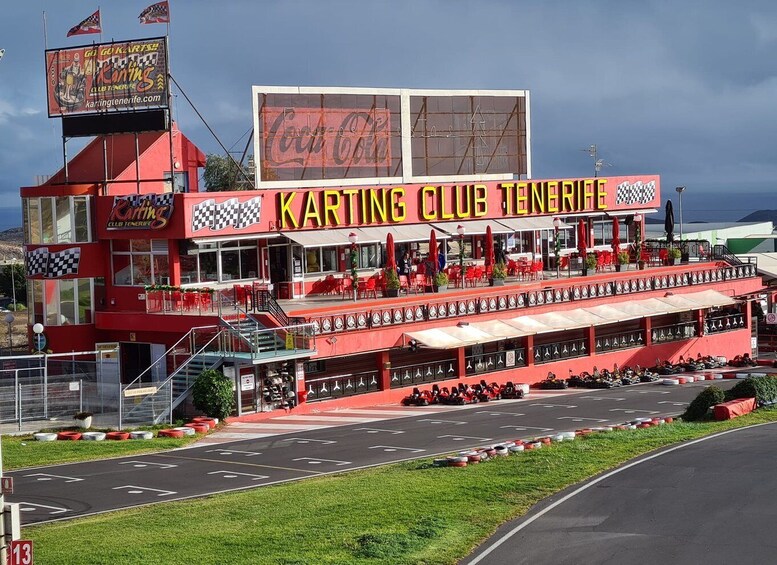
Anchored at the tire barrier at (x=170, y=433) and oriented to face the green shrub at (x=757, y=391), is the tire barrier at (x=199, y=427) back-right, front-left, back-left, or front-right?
front-left

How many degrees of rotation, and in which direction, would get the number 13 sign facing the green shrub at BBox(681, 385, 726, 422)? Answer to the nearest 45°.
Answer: approximately 135° to its left

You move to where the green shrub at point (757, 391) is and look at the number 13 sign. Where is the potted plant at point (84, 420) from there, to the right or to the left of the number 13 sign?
right

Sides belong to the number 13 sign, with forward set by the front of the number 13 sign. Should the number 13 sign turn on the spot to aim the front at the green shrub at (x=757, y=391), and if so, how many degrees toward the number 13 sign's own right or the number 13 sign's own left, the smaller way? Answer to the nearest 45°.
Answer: approximately 135° to the number 13 sign's own left

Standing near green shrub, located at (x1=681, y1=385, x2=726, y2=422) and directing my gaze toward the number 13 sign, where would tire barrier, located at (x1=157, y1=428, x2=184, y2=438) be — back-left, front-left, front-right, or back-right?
front-right

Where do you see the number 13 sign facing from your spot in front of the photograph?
facing the viewer

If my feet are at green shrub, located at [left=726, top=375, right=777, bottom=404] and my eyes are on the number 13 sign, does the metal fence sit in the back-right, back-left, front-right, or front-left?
front-right

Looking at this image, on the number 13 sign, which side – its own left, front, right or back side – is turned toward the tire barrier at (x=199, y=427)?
back

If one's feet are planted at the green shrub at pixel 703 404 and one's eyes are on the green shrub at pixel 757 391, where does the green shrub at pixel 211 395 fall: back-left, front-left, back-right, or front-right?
back-left

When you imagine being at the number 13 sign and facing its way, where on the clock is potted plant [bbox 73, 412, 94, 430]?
The potted plant is roughly at 6 o'clock from the number 13 sign.

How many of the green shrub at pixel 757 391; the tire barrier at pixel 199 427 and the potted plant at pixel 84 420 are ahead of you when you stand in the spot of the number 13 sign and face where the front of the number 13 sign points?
0

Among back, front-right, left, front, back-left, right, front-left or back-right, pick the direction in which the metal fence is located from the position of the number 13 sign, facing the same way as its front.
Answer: back

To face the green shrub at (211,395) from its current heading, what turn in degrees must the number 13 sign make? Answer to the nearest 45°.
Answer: approximately 180°
